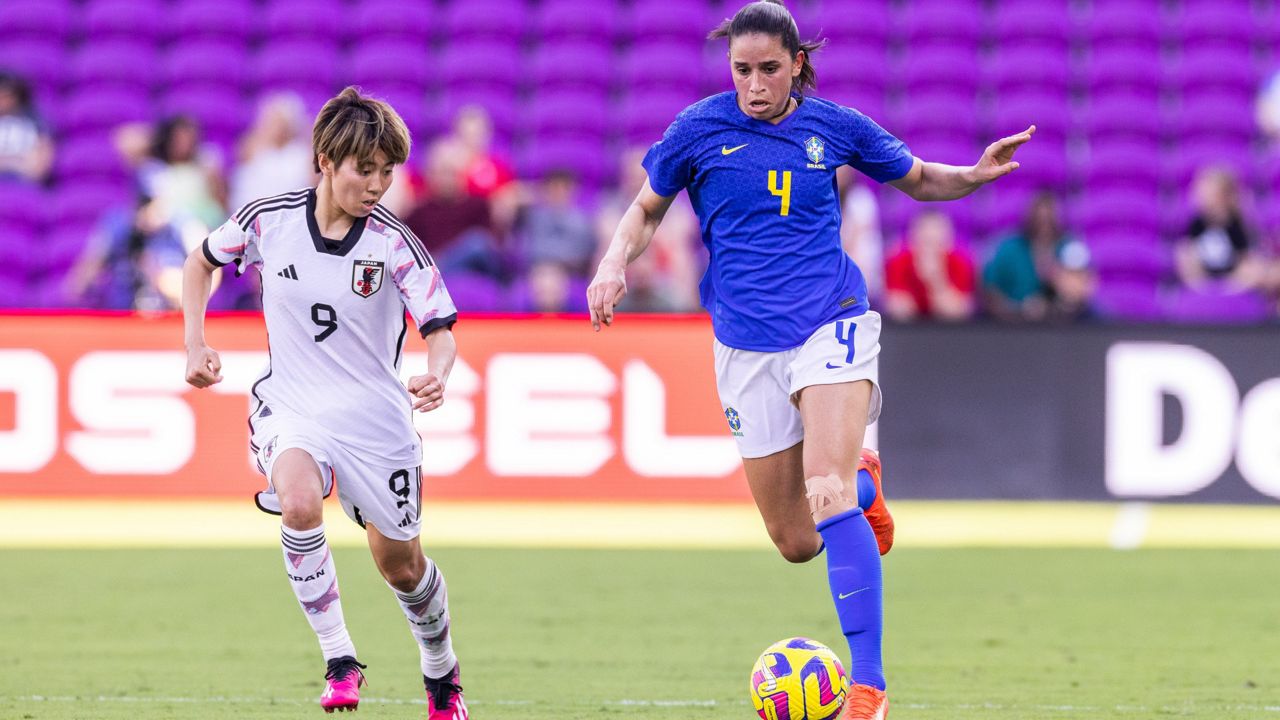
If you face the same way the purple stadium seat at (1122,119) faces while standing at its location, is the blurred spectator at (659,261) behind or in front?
in front

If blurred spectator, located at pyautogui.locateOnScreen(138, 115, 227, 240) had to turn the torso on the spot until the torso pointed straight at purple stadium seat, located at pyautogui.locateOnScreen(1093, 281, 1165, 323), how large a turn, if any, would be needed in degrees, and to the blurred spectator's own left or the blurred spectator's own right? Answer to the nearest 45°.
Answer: approximately 90° to the blurred spectator's own left

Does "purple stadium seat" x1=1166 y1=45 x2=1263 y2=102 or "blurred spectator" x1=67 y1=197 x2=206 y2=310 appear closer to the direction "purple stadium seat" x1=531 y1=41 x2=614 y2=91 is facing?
the blurred spectator

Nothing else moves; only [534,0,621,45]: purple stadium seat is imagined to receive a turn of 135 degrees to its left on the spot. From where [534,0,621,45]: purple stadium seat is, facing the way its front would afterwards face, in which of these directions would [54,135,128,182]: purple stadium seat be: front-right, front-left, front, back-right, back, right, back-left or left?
back-left

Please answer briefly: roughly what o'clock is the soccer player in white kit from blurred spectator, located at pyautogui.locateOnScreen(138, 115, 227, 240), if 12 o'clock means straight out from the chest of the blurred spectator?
The soccer player in white kit is roughly at 12 o'clock from the blurred spectator.

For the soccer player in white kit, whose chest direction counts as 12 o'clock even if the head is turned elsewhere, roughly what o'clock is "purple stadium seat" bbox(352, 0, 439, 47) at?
The purple stadium seat is roughly at 6 o'clock from the soccer player in white kit.

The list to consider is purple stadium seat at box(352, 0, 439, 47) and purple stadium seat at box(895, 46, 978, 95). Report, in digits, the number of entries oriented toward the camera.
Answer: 2

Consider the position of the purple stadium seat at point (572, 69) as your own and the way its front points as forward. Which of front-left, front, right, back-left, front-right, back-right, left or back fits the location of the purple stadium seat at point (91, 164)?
right

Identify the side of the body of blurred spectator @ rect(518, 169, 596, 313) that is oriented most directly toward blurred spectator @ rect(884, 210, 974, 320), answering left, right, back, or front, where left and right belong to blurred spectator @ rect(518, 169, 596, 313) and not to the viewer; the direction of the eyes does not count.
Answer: left

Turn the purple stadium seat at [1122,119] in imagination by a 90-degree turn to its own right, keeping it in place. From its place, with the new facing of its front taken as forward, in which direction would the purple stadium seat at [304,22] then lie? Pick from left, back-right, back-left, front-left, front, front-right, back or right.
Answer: front
